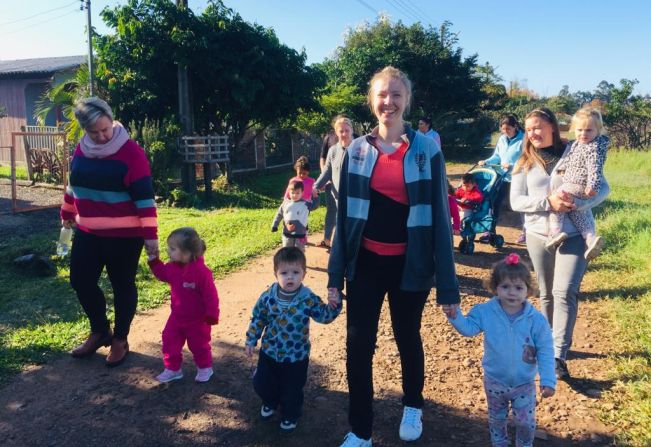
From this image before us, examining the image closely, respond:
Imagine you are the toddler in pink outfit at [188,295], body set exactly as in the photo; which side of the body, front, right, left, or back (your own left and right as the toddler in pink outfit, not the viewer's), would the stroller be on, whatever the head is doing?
back

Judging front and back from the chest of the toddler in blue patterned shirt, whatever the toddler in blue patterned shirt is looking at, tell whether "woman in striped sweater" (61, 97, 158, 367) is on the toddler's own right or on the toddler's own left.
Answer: on the toddler's own right

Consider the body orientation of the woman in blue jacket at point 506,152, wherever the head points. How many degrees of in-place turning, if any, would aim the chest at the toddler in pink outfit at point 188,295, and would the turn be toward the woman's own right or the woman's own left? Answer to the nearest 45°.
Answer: approximately 45° to the woman's own left

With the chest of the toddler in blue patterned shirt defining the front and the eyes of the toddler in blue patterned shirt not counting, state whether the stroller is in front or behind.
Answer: behind

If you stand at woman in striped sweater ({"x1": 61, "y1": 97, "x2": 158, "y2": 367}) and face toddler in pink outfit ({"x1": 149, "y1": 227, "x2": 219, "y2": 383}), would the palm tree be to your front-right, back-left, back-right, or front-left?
back-left

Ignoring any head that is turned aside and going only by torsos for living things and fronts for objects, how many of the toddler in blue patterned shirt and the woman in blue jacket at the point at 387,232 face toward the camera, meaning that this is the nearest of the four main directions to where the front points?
2

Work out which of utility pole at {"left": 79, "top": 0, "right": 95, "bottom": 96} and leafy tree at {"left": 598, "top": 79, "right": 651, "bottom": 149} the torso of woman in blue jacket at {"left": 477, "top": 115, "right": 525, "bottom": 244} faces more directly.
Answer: the utility pole

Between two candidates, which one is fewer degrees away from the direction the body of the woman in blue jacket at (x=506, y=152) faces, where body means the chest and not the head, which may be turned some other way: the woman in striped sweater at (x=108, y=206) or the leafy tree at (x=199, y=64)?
the woman in striped sweater

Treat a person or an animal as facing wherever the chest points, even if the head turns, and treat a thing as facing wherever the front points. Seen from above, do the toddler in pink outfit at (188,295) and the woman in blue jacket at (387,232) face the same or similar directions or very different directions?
same or similar directions

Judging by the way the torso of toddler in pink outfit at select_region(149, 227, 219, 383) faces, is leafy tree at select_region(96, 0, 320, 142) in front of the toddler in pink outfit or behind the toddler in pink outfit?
behind

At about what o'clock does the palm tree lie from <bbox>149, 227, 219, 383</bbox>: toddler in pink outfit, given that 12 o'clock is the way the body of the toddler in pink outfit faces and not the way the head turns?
The palm tree is roughly at 4 o'clock from the toddler in pink outfit.

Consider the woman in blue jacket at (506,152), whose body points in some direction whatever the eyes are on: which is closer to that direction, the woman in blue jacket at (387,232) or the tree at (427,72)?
the woman in blue jacket

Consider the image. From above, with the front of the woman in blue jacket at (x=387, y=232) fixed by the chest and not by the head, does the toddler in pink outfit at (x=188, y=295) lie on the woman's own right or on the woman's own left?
on the woman's own right

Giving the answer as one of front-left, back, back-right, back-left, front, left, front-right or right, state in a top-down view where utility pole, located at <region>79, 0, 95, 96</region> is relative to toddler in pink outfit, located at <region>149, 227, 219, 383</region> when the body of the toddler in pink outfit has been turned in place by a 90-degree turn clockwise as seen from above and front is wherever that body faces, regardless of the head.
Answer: front-right

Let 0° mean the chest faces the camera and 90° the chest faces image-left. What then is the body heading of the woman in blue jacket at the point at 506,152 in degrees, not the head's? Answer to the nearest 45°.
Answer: approximately 45°

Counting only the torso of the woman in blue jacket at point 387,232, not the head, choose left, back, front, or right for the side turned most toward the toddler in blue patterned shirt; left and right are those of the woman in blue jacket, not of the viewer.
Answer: right

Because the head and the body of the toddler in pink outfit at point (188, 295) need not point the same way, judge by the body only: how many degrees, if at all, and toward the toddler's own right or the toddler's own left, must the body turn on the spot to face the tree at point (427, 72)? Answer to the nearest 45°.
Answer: approximately 180°

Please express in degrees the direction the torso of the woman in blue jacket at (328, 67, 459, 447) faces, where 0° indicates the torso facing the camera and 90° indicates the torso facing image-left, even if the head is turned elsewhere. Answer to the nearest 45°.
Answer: approximately 0°

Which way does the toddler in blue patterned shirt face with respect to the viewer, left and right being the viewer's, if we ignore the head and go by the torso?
facing the viewer
